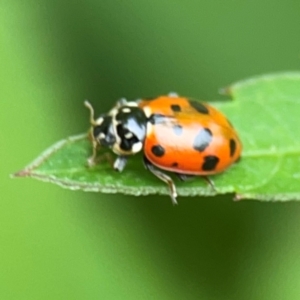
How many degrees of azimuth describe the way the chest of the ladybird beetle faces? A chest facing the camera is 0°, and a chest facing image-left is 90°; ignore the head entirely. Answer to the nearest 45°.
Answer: approximately 90°
